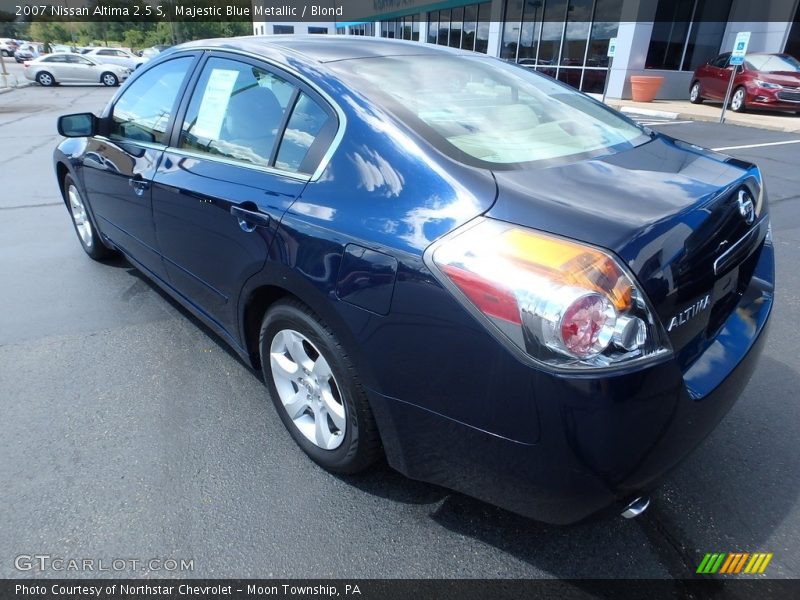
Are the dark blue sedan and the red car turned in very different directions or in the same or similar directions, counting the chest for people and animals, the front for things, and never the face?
very different directions

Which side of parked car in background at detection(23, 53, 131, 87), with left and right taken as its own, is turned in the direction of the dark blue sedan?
right

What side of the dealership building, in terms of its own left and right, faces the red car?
left

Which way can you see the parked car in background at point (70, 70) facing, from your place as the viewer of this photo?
facing to the right of the viewer

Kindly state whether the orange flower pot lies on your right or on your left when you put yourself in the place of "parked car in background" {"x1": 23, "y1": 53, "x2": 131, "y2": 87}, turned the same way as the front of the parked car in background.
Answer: on your right

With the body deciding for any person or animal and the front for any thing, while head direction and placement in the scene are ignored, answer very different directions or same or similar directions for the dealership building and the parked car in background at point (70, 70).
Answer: very different directions

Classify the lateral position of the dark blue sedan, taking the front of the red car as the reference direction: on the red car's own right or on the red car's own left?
on the red car's own right

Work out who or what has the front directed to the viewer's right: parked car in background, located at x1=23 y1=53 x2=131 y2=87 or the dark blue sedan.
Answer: the parked car in background

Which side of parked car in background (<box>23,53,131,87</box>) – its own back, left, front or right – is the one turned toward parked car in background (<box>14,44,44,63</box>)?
left

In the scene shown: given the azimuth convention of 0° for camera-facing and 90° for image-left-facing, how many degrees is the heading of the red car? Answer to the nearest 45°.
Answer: approximately 315°

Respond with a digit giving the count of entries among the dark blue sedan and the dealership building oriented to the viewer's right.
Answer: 0
